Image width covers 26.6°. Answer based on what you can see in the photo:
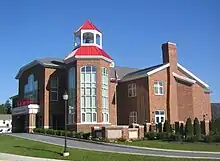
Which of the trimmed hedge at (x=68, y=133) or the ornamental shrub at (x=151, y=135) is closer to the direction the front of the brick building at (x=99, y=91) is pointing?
the trimmed hedge

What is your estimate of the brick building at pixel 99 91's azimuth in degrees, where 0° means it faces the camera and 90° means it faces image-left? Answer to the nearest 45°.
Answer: approximately 45°

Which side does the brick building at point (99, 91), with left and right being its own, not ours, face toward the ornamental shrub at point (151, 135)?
left
